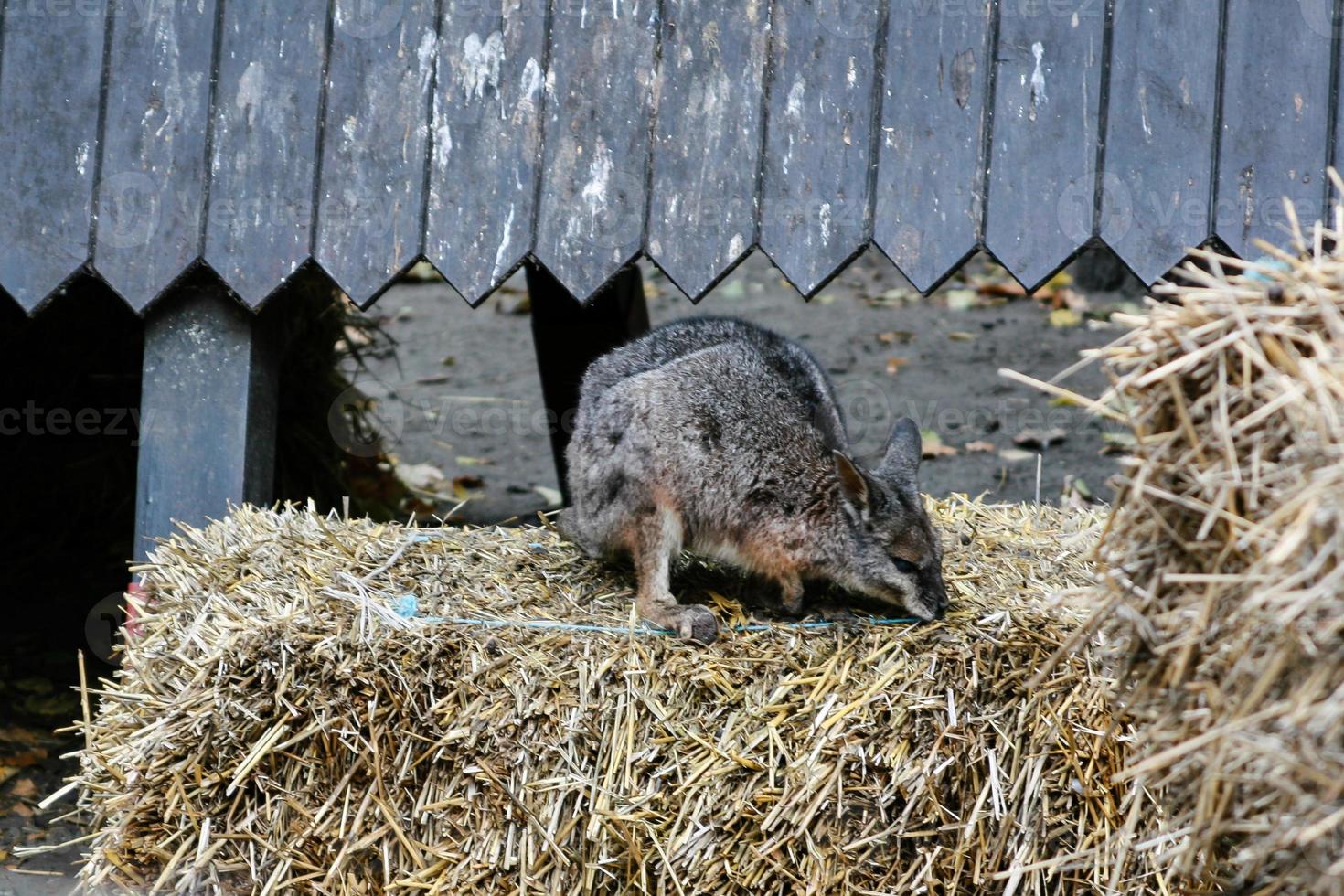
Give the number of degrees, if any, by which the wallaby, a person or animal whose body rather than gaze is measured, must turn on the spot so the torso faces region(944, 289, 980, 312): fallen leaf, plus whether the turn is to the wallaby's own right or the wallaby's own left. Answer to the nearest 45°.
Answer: approximately 90° to the wallaby's own left

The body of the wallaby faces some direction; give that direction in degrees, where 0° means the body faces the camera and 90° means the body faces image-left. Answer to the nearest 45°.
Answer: approximately 270°

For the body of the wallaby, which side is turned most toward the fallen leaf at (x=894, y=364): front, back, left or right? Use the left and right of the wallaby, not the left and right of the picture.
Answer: left

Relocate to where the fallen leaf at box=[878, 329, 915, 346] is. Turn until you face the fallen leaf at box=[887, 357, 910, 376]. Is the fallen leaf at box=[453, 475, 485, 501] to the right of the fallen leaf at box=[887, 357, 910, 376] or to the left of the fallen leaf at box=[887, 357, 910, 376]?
right

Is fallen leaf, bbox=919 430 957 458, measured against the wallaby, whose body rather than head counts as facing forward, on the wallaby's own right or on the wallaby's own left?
on the wallaby's own left

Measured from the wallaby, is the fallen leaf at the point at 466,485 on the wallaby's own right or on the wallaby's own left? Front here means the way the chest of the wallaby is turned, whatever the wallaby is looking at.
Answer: on the wallaby's own left

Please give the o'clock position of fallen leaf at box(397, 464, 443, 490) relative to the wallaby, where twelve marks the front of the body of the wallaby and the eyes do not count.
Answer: The fallen leaf is roughly at 8 o'clock from the wallaby.

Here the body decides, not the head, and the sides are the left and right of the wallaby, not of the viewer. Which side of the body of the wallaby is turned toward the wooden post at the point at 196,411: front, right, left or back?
back

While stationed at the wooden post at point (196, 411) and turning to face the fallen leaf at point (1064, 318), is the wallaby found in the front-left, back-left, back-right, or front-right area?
front-right
